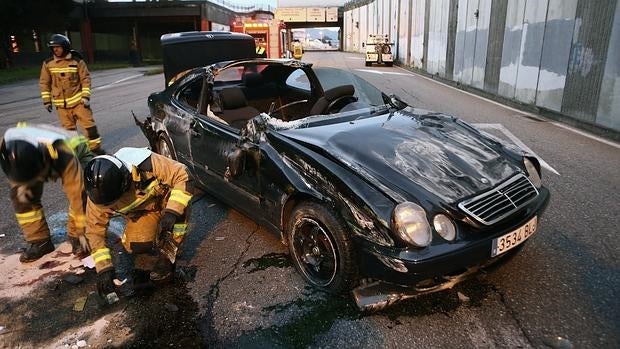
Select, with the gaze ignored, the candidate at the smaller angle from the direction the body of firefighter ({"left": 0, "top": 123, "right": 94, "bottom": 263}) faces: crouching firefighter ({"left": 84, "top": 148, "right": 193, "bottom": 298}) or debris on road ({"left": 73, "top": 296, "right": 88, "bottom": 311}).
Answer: the debris on road

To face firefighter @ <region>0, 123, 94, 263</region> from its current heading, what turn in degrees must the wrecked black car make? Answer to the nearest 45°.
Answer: approximately 135° to its right

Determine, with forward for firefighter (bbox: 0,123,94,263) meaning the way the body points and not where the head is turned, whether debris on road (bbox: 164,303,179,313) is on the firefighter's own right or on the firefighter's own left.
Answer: on the firefighter's own left
